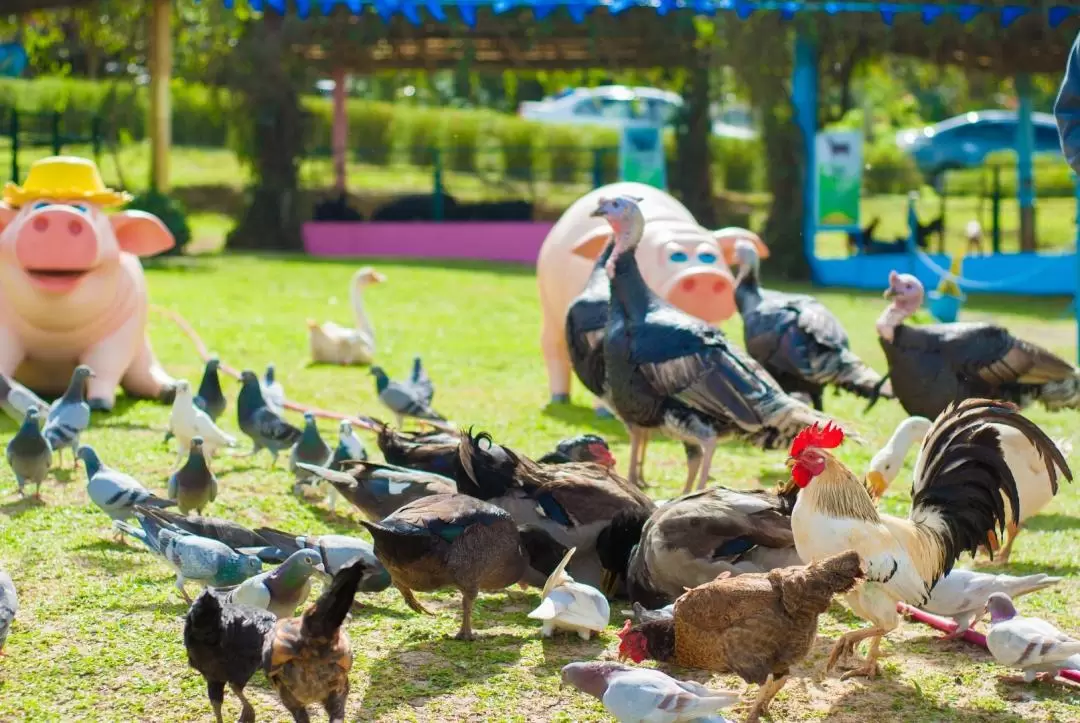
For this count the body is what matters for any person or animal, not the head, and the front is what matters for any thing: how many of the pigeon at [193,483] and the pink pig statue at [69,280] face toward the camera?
2

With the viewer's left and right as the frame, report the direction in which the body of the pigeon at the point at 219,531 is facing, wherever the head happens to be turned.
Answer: facing to the right of the viewer

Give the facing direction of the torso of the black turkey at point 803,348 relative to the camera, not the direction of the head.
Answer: to the viewer's left

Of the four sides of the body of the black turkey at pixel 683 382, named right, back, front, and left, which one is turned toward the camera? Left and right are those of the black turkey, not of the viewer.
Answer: left

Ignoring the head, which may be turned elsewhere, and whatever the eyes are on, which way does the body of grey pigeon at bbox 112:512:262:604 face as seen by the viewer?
to the viewer's right

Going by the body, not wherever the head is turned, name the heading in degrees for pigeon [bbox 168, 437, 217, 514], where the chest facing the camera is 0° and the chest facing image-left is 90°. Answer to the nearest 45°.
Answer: approximately 0°

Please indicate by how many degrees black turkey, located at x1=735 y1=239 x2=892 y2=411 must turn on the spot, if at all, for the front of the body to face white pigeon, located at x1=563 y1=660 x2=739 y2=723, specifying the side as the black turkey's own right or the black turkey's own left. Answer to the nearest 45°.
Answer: approximately 90° to the black turkey's own left

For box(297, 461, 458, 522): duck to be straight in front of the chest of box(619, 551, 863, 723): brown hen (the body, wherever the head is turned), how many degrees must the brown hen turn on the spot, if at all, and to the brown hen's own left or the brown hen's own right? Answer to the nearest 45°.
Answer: approximately 45° to the brown hen's own right

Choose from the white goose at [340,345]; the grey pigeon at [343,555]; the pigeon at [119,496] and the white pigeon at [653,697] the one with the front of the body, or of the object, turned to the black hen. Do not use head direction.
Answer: the white pigeon
